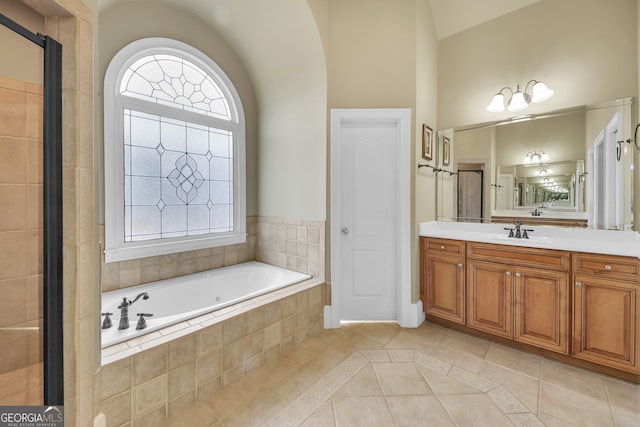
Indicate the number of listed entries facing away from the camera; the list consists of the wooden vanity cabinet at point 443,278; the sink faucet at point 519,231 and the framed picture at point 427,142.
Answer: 0

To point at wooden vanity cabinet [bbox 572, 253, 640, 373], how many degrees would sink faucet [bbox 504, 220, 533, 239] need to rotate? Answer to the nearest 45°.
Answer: approximately 45° to its left

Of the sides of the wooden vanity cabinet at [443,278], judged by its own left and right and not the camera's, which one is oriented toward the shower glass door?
front

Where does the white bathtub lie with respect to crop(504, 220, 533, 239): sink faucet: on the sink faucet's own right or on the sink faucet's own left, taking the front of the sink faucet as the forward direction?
on the sink faucet's own right

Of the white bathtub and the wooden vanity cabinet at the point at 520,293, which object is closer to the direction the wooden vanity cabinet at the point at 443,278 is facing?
the white bathtub

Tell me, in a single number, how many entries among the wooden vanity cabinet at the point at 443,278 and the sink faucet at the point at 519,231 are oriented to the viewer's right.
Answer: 0

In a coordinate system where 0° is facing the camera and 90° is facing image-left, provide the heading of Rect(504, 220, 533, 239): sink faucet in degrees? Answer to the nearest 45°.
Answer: approximately 0°
